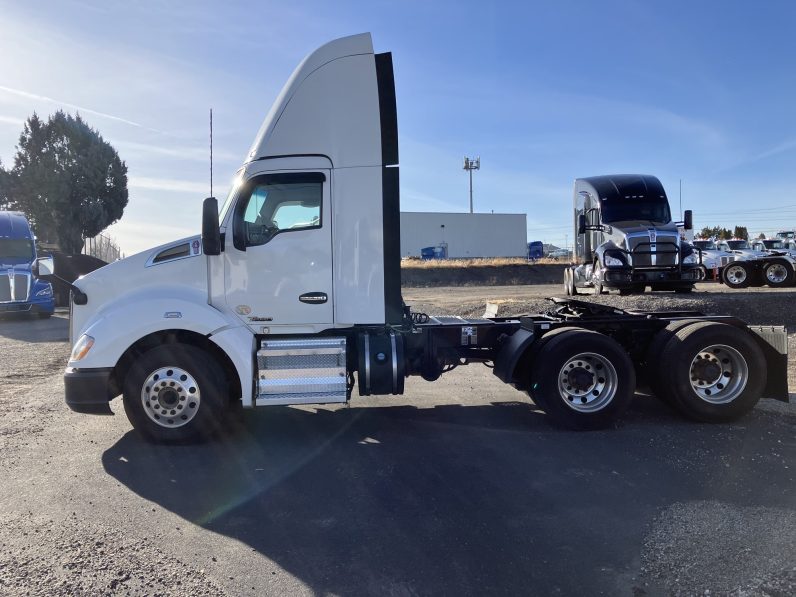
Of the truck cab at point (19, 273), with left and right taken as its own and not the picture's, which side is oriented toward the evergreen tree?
back

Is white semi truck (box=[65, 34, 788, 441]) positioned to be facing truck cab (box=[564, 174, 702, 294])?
no

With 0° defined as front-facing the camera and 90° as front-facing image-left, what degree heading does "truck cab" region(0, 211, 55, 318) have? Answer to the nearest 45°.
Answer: approximately 0°

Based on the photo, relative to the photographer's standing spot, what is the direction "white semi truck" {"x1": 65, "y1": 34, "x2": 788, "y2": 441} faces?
facing to the left of the viewer

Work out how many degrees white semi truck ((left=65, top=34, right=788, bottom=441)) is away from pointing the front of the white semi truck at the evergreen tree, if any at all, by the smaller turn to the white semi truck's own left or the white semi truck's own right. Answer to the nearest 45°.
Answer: approximately 45° to the white semi truck's own right
